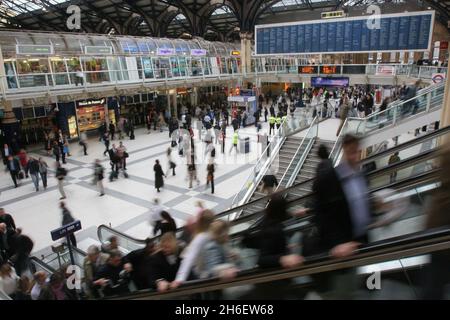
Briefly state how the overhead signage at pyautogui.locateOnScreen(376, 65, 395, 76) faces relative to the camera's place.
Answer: facing the viewer

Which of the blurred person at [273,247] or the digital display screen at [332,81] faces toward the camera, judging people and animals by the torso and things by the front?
the digital display screen

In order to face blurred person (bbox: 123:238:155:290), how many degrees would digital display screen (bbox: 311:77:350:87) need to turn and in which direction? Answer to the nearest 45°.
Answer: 0° — it already faces them

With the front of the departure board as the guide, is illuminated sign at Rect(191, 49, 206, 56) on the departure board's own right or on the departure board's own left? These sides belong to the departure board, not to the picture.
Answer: on the departure board's own right

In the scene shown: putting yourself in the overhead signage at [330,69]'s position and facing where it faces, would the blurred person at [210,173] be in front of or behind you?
in front

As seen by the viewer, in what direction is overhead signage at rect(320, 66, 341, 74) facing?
toward the camera

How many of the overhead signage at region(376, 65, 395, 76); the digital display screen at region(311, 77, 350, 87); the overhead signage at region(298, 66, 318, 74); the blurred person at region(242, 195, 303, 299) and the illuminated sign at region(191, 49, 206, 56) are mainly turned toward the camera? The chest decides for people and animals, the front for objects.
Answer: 4

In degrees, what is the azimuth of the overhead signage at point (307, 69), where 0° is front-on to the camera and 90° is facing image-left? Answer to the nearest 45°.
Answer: approximately 0°

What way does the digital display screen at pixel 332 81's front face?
toward the camera
